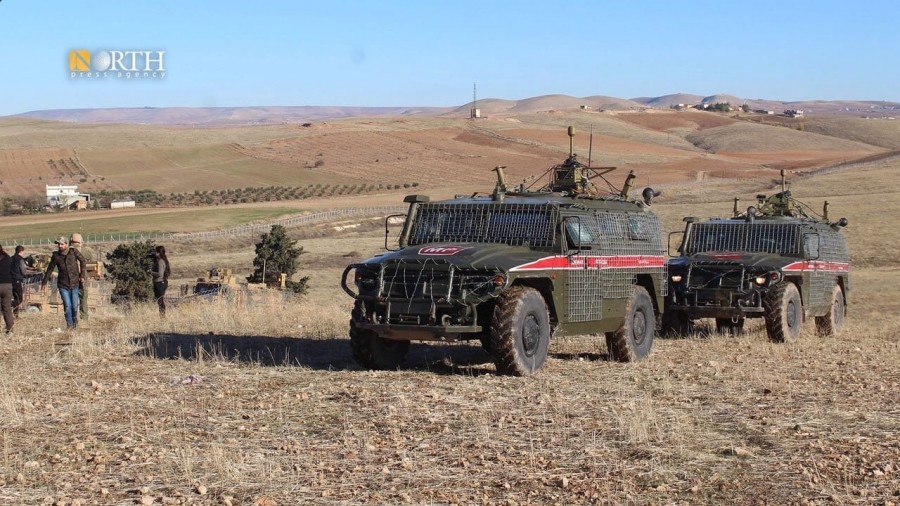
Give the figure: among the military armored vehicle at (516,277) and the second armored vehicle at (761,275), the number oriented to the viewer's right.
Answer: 0

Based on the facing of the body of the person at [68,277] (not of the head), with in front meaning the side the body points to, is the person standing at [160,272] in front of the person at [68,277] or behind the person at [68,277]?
behind

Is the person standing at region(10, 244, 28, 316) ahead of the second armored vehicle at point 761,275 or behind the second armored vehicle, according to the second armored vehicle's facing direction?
ahead

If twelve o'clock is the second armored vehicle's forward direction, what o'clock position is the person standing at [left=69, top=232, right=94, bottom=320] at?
The person standing is roughly at 1 o'clock from the second armored vehicle.

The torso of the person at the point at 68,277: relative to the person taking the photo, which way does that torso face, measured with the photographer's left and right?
facing the viewer

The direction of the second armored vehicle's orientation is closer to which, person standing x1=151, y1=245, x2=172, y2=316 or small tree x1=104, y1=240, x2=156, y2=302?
the person standing

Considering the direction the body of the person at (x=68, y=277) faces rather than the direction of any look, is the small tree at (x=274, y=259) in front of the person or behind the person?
behind

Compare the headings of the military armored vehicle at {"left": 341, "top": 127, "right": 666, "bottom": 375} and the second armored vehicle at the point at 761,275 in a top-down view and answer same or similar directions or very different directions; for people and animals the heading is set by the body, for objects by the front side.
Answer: same or similar directions

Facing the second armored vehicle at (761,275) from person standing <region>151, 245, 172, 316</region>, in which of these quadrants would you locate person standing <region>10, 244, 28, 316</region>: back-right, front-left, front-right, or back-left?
back-right

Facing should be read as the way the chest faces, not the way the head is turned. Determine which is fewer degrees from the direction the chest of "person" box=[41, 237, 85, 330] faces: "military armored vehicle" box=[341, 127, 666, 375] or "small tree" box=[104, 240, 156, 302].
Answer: the military armored vehicle

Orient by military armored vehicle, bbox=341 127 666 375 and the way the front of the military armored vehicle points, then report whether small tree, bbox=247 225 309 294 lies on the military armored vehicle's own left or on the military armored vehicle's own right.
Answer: on the military armored vehicle's own right

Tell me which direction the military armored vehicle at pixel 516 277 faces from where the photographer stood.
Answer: facing the viewer and to the left of the viewer

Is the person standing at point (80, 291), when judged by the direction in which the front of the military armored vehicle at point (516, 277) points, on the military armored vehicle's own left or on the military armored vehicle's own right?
on the military armored vehicle's own right

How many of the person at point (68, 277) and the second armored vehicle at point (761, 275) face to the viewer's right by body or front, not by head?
0
